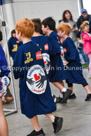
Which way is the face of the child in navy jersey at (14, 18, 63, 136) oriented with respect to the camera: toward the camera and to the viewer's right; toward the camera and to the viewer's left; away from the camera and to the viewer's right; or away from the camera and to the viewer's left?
away from the camera and to the viewer's left

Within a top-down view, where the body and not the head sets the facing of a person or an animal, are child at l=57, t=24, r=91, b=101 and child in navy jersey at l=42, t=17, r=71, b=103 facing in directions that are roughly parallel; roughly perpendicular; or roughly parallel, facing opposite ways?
roughly parallel

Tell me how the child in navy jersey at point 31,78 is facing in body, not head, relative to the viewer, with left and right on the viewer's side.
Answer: facing away from the viewer and to the left of the viewer

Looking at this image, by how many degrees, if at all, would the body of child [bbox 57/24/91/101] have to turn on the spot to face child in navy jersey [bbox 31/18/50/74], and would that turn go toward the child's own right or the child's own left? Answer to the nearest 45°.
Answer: approximately 45° to the child's own left

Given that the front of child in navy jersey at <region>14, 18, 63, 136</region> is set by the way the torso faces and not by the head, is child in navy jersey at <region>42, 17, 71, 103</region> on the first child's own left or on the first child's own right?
on the first child's own right
